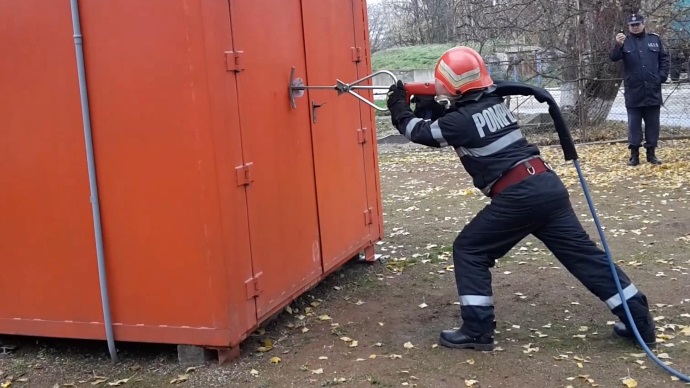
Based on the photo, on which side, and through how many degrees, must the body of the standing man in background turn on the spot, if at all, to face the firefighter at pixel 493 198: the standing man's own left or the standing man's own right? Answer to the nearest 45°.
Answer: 0° — they already face them

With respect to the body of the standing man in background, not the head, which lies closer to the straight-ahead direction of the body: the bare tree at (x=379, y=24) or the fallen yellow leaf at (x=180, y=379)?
the fallen yellow leaf

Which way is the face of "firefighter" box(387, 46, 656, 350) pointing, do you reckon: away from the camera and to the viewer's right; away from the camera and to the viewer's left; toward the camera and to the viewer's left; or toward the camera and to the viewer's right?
away from the camera and to the viewer's left

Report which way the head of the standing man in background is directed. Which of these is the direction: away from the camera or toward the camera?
toward the camera

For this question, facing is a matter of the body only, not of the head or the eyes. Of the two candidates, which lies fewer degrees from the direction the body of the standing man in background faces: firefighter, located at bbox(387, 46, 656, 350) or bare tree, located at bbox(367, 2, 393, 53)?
the firefighter

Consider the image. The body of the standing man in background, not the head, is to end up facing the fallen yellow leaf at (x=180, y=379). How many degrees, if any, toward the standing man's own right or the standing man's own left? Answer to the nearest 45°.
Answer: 0° — they already face it

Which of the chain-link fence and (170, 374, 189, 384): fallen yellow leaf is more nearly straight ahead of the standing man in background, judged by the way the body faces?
the fallen yellow leaf

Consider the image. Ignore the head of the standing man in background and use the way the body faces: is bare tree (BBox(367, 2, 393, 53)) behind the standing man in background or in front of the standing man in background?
behind

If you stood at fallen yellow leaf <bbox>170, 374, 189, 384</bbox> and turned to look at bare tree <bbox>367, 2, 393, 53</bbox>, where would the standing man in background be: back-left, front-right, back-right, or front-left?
front-right

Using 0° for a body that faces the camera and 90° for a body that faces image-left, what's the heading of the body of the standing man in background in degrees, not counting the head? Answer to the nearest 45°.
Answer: approximately 0°
